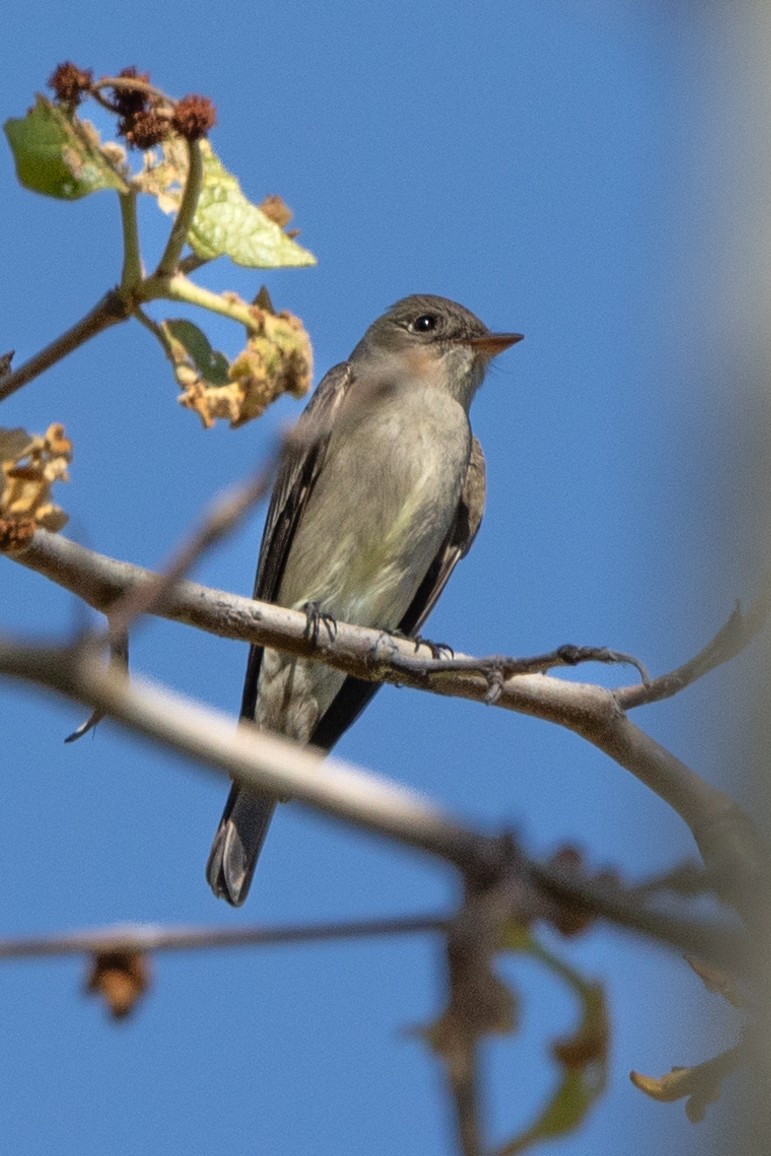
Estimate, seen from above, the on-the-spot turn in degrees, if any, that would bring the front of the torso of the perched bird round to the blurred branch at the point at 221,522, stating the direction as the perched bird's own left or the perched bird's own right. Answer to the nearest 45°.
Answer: approximately 45° to the perched bird's own right

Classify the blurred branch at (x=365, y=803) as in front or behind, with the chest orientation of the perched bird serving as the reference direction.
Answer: in front

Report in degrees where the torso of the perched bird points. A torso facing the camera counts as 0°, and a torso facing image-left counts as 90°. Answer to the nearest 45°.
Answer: approximately 315°

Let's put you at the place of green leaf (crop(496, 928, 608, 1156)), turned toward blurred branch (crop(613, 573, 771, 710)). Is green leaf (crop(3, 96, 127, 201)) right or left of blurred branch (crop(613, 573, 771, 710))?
left
